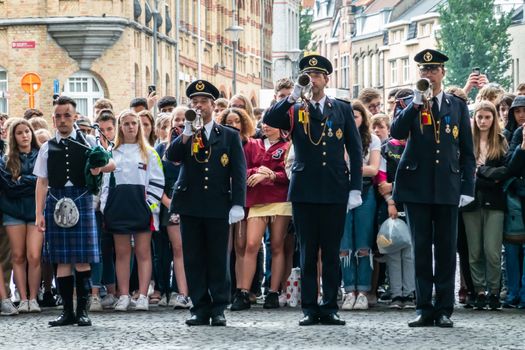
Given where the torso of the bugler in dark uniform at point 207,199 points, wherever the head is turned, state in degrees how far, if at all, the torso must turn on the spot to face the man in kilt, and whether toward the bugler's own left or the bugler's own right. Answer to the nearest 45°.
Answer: approximately 90° to the bugler's own right

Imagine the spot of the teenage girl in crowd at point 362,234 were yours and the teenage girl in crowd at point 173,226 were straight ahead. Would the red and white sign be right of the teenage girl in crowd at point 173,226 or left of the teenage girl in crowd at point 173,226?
right

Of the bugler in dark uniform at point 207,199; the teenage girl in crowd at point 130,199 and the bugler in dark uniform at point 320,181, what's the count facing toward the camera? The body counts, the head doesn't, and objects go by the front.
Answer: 3

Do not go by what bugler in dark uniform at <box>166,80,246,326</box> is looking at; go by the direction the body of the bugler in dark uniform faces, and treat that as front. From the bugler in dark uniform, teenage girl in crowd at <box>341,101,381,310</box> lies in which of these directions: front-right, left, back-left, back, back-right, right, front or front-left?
back-left

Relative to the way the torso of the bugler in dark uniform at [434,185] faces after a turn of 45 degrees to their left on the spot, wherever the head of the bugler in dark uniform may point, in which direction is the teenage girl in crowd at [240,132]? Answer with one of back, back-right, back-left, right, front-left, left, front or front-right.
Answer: back

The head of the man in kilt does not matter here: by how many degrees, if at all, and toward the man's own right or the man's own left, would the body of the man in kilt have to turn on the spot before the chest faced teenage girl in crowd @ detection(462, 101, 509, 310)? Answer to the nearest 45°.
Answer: approximately 90° to the man's own left
